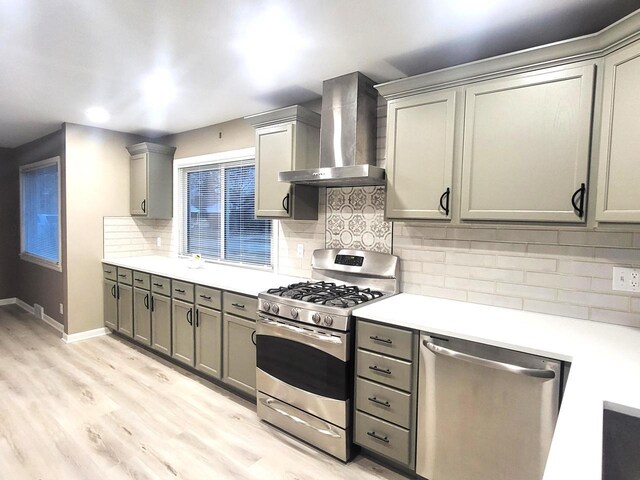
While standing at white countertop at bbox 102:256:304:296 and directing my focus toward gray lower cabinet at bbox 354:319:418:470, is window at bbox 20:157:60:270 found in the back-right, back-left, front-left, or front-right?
back-right

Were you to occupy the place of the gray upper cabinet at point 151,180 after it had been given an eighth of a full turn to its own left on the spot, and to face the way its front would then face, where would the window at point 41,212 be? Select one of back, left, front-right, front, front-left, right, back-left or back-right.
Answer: back-right

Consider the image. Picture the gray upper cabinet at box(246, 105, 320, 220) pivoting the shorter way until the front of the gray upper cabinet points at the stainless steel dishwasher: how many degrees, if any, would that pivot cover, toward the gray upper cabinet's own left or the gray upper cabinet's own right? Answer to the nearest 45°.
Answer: approximately 90° to the gray upper cabinet's own left

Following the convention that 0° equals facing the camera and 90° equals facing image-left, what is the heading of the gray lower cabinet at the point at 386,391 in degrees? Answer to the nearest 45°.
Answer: approximately 45°

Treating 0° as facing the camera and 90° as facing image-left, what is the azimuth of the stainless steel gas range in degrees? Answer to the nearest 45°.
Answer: approximately 45°

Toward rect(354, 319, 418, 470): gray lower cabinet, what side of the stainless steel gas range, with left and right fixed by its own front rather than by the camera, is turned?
left
